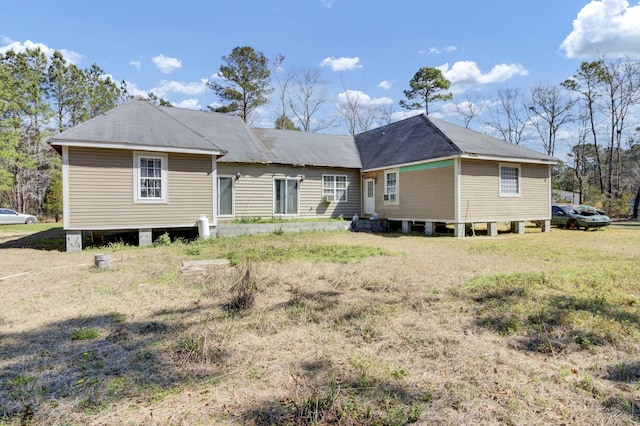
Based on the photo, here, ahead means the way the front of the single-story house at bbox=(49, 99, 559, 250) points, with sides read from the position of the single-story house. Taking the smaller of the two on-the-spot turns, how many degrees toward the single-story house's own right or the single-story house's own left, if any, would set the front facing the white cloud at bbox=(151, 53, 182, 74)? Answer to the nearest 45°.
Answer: approximately 45° to the single-story house's own left

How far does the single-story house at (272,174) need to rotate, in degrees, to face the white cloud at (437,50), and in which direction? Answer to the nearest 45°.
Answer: approximately 45° to its right

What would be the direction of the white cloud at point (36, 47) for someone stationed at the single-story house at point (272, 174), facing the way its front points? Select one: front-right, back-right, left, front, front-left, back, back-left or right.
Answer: back-right

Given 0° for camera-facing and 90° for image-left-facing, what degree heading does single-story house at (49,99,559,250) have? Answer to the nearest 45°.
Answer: approximately 180°
